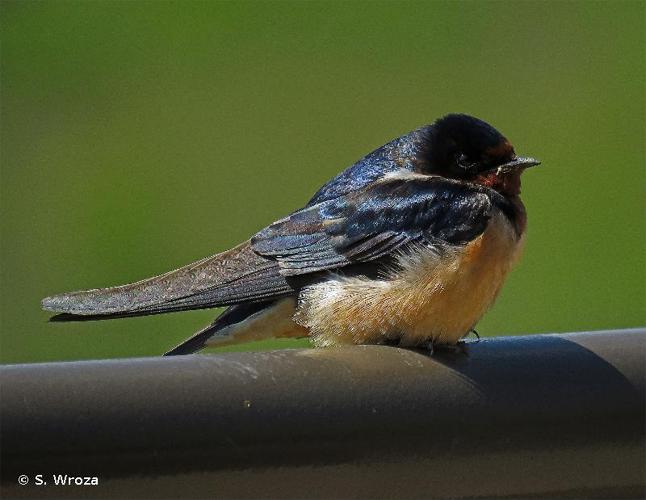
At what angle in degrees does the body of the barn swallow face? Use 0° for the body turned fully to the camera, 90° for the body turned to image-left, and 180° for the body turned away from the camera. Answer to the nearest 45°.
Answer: approximately 270°
